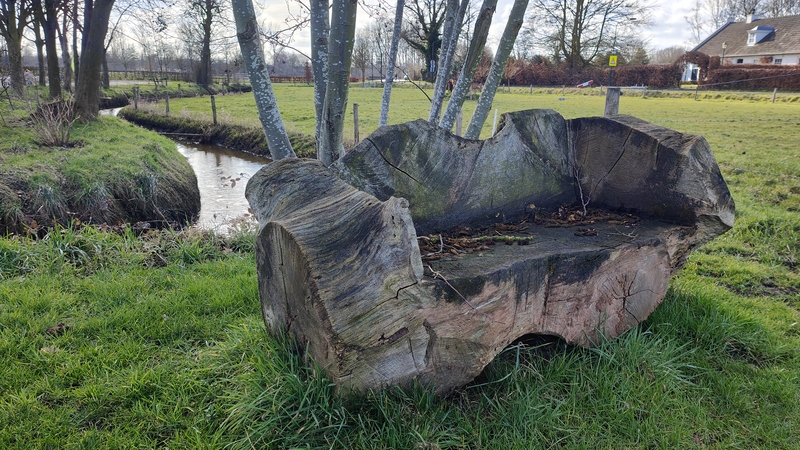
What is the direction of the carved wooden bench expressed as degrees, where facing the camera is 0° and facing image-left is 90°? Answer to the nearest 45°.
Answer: approximately 315°

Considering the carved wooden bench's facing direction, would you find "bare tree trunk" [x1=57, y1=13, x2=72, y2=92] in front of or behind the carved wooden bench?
behind

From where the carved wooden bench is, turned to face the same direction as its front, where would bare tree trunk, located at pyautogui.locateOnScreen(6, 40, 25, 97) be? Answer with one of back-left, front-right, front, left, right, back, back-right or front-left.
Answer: back

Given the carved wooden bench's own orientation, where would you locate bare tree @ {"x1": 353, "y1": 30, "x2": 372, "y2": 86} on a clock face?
The bare tree is roughly at 7 o'clock from the carved wooden bench.

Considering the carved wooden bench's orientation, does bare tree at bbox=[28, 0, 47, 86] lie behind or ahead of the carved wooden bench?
behind

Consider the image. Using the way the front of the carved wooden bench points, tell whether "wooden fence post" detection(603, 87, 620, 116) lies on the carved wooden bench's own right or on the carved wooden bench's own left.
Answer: on the carved wooden bench's own left

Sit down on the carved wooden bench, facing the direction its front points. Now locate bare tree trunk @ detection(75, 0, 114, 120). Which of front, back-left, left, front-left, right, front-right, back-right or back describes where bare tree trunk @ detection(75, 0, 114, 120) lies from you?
back

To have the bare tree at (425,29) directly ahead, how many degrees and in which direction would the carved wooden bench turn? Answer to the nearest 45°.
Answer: approximately 135° to its left

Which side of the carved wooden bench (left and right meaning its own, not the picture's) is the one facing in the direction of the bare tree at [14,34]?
back
